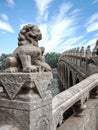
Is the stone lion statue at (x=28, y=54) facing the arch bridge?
no
